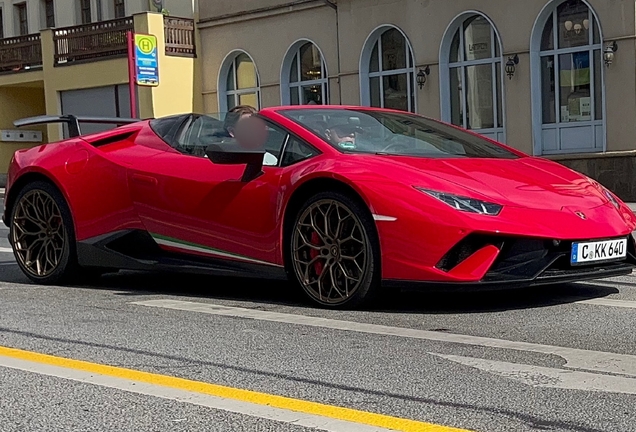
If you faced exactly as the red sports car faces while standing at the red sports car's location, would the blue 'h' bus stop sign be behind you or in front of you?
behind

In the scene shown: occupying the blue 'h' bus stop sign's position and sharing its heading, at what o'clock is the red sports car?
The red sports car is roughly at 12 o'clock from the blue 'h' bus stop sign.

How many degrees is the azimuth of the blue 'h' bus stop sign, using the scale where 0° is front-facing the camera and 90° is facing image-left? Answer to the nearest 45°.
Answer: approximately 0°

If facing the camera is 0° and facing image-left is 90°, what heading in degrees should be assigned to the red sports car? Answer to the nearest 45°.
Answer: approximately 315°
